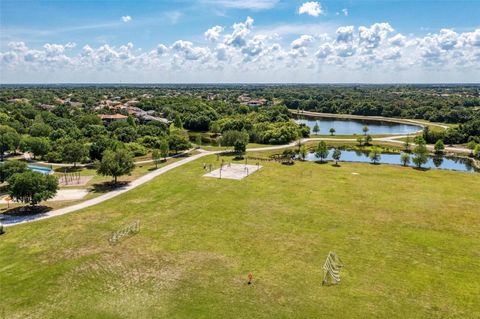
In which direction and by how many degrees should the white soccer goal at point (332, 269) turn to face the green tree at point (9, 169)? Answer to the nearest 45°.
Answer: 0° — it already faces it

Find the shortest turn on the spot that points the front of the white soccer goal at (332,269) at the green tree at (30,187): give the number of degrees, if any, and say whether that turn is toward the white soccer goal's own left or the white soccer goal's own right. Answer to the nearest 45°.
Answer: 0° — it already faces it

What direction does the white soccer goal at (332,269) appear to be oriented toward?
to the viewer's left
